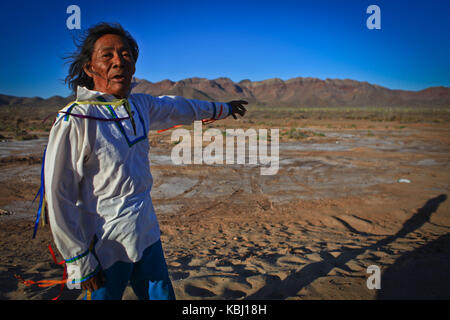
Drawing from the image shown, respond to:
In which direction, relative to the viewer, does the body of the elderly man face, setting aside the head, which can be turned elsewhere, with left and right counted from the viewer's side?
facing the viewer and to the right of the viewer
